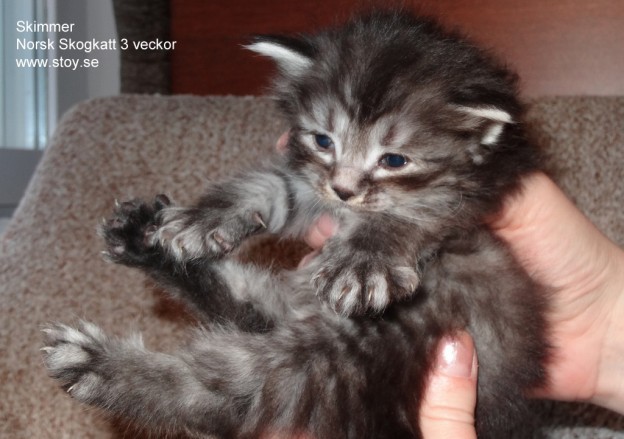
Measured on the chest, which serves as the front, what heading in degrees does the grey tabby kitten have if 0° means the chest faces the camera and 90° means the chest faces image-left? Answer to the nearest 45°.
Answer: approximately 45°
